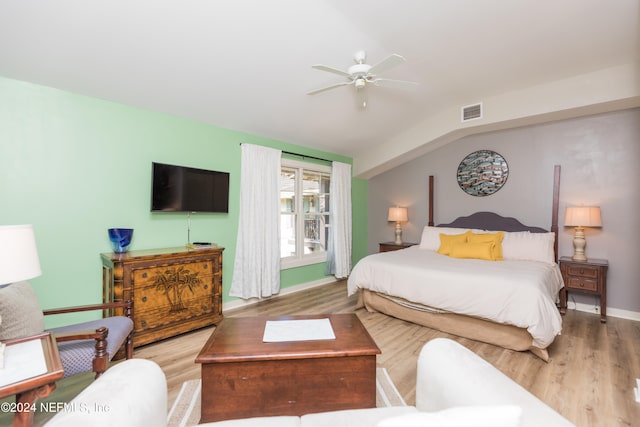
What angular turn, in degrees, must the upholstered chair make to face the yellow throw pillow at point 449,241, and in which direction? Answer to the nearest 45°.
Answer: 0° — it already faces it

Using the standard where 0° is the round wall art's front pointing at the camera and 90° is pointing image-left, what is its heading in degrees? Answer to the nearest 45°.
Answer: approximately 0°

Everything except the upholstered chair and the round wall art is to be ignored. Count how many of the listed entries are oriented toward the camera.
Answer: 1

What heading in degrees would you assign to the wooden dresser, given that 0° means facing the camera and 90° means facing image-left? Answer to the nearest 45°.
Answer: approximately 315°

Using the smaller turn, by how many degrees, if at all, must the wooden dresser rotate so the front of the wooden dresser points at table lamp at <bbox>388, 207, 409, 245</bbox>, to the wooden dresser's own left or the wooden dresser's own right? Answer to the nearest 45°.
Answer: approximately 45° to the wooden dresser's own left

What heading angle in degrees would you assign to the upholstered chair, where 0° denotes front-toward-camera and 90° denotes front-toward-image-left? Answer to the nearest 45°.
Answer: approximately 270°

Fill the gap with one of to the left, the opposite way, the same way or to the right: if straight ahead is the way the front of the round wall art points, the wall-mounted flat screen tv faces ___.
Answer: to the left
